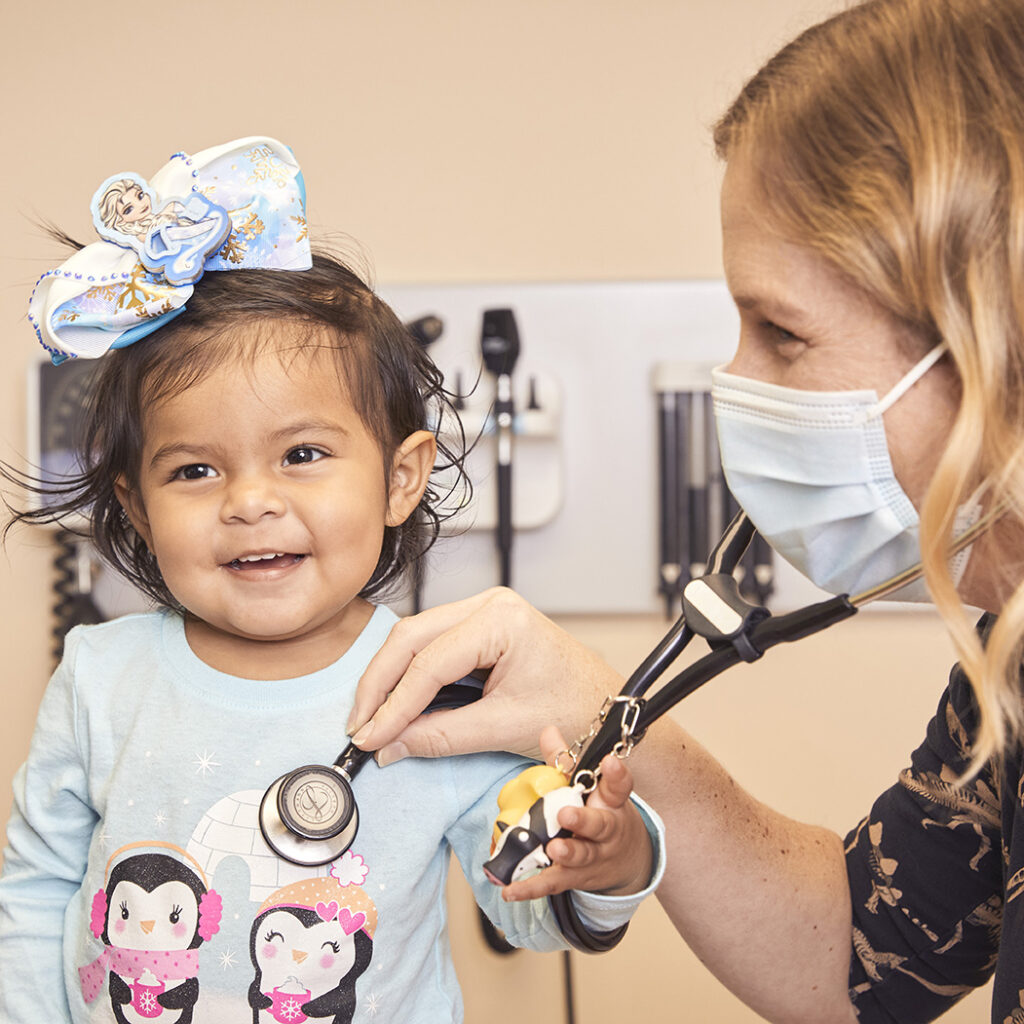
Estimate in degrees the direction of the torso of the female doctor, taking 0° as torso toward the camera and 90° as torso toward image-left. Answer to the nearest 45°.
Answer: approximately 90°

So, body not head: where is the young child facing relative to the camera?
toward the camera

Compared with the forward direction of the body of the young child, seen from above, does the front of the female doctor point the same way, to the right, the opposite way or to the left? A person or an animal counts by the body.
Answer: to the right

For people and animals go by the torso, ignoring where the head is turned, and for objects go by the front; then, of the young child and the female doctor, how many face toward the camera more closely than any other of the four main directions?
1

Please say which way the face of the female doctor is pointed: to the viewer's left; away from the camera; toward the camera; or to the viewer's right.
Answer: to the viewer's left

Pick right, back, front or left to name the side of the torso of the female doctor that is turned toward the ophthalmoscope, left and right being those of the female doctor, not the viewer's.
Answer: right

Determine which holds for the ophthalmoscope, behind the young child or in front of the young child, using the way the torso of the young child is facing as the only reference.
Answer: behind
